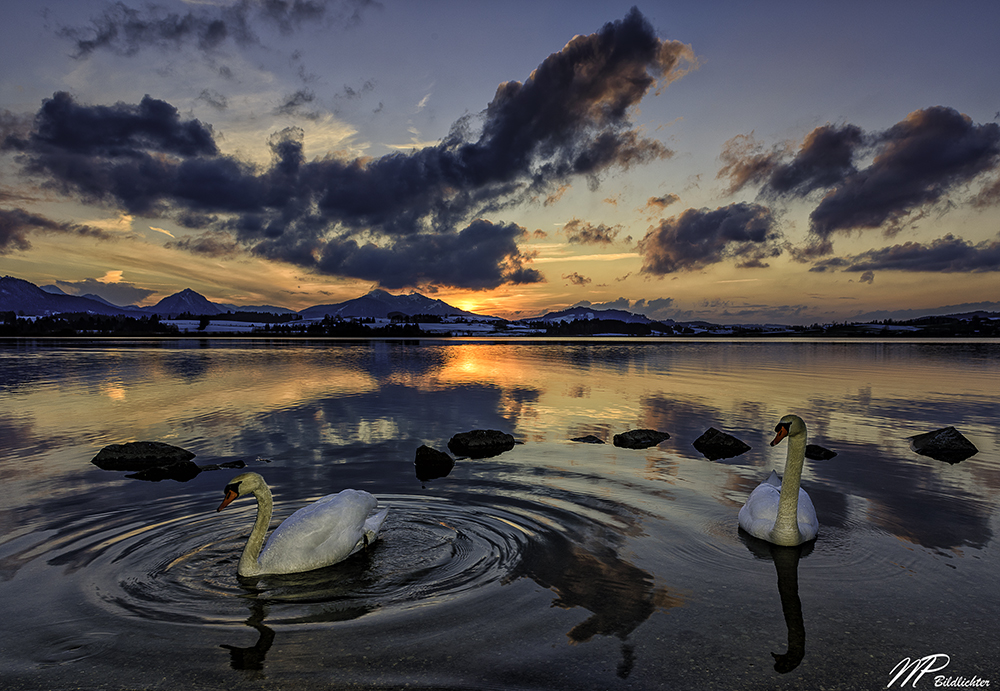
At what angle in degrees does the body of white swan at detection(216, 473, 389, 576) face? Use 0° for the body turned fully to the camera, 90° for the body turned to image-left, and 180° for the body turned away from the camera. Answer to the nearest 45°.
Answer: approximately 90°

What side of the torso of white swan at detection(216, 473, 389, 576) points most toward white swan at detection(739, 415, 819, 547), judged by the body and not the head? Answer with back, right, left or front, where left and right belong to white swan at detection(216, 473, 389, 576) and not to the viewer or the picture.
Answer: back

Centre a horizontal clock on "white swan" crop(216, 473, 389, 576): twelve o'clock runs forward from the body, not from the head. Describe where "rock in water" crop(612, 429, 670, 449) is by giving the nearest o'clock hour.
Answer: The rock in water is roughly at 5 o'clock from the white swan.

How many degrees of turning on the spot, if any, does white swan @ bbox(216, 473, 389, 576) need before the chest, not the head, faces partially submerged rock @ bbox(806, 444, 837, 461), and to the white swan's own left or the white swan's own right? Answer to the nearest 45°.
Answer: approximately 180°

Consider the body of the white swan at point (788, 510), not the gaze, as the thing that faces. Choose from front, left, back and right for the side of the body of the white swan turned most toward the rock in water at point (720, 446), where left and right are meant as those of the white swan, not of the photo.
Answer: back

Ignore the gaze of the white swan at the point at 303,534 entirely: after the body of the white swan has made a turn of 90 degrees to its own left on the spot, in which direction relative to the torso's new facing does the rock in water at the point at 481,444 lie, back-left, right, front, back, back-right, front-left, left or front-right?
back-left

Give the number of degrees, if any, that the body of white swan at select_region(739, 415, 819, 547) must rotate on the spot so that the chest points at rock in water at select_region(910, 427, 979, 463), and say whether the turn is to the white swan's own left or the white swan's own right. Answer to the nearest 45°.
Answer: approximately 180°

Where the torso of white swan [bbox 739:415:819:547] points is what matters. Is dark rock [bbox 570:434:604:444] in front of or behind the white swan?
behind

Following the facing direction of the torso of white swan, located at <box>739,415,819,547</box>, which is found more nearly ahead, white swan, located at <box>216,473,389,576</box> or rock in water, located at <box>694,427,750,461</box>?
the white swan

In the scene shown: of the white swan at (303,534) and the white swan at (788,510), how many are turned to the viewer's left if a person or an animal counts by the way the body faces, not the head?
1

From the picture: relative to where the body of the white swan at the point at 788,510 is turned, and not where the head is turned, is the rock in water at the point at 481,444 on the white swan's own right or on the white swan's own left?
on the white swan's own right

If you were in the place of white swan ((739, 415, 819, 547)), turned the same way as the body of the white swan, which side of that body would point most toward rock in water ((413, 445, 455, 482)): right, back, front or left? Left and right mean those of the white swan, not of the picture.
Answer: right

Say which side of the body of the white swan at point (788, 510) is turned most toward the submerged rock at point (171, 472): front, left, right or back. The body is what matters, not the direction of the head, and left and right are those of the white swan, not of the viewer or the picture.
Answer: right

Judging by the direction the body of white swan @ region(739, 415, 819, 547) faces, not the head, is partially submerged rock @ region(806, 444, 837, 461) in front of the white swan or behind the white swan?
behind
